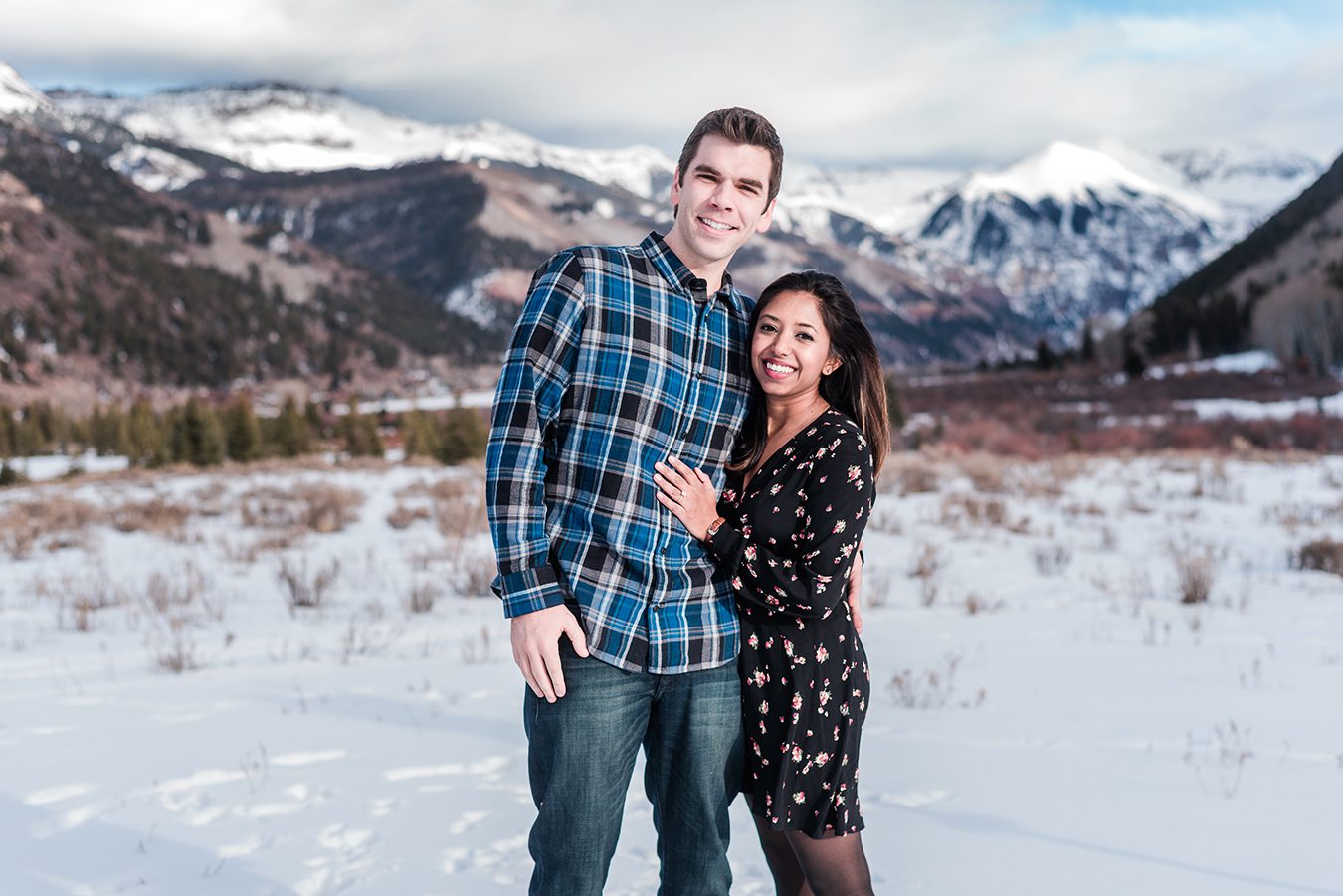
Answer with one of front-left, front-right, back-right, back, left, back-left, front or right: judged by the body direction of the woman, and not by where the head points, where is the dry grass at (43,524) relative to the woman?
right

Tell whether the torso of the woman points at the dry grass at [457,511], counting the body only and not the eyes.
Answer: no

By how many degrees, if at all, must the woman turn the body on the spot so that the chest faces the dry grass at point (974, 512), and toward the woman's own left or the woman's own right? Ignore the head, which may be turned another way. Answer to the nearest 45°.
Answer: approximately 135° to the woman's own right

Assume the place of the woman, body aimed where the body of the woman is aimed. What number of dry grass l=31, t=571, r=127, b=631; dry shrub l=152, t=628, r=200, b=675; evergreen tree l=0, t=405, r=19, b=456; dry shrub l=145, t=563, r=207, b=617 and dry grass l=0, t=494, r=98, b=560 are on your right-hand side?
5

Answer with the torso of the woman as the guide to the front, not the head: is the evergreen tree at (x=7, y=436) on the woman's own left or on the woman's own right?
on the woman's own right

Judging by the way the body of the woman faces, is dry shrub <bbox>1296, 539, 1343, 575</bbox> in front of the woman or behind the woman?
behind

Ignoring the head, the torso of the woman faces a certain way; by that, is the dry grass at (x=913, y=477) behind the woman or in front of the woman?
behind

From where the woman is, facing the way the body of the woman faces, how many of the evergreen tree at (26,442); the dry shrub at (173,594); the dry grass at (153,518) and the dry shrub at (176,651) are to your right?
4

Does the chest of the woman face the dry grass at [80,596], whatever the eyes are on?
no

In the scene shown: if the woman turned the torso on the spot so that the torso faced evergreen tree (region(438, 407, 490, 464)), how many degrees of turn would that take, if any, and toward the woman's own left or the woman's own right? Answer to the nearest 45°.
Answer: approximately 135° to the woman's own right

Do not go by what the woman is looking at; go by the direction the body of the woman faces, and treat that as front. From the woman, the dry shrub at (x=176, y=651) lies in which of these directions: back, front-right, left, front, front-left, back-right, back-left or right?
right

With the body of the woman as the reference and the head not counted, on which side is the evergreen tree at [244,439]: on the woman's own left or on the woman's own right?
on the woman's own right

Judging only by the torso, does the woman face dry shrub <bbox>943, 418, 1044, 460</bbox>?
no

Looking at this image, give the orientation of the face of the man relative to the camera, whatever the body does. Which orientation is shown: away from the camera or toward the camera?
toward the camera
